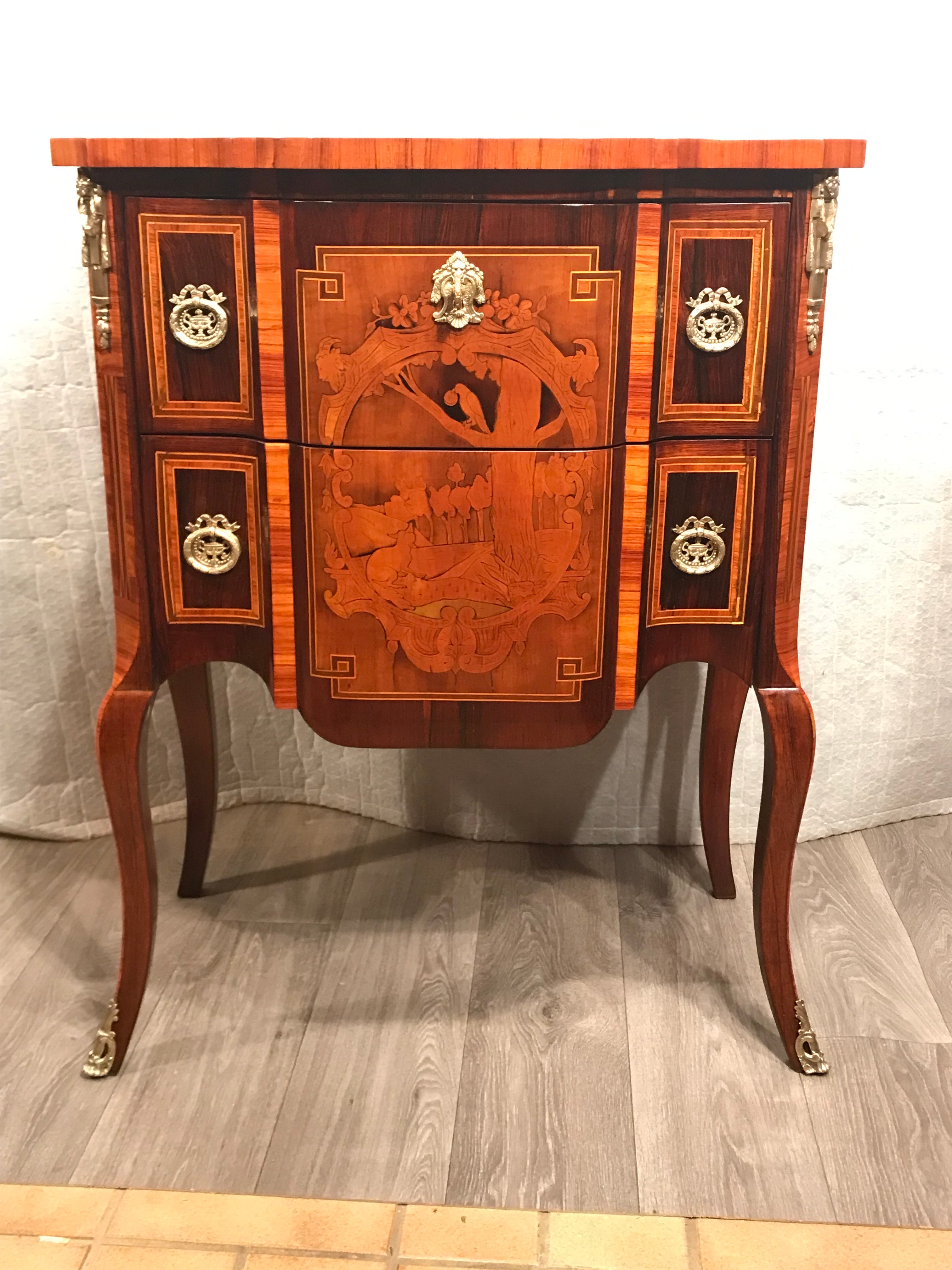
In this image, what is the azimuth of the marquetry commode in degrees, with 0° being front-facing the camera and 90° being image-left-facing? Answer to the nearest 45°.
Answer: approximately 0°
